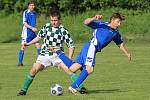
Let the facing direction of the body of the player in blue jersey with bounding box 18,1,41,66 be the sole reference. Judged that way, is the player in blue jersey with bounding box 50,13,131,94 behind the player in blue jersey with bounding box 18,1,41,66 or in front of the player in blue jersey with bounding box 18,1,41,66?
in front

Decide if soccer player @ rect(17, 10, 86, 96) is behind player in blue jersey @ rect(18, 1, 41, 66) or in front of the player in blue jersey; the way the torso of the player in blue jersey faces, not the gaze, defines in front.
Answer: in front

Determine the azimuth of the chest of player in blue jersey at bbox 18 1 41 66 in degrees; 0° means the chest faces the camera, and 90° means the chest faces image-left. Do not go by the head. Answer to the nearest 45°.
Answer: approximately 315°
